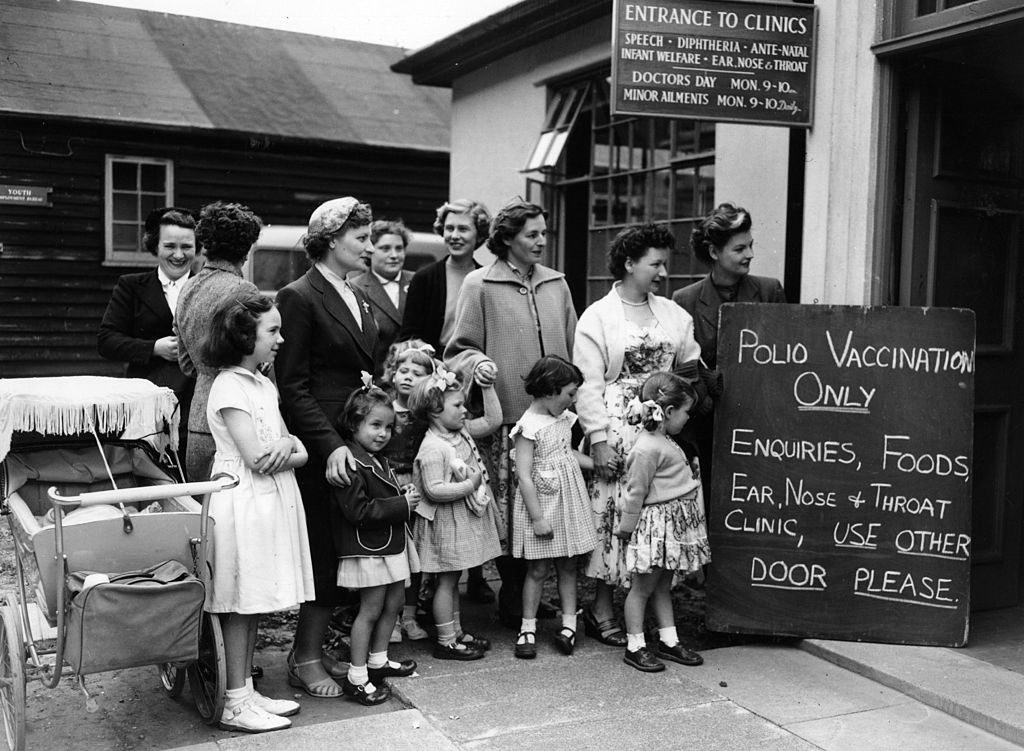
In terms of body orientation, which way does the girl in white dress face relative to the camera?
to the viewer's right

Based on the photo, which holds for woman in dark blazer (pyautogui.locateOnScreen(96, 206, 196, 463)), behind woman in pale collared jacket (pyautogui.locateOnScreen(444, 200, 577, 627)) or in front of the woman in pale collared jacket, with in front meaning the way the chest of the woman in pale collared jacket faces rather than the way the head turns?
behind

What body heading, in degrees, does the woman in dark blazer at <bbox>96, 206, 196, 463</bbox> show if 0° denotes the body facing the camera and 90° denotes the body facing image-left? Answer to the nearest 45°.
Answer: approximately 315°

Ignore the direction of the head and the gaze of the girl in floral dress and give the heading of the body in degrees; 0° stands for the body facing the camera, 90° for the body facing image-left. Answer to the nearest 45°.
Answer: approximately 270°

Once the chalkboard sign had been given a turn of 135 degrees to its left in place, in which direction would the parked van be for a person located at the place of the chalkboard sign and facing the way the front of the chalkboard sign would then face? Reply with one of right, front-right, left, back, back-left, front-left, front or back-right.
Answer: left

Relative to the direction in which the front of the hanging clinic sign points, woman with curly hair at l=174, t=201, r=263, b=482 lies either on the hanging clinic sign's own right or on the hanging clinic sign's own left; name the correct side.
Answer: on the hanging clinic sign's own right

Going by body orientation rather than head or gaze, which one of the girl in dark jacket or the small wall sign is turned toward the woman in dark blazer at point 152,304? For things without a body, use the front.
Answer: the small wall sign

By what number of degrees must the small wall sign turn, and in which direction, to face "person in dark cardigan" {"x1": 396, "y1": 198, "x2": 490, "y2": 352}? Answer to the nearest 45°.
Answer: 0° — it already faces them

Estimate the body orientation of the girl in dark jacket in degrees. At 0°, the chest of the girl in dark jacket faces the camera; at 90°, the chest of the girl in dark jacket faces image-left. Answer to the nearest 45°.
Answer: approximately 315°

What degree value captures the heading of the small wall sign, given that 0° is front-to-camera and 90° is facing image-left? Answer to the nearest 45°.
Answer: approximately 0°
